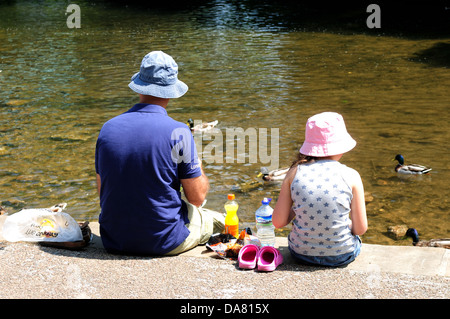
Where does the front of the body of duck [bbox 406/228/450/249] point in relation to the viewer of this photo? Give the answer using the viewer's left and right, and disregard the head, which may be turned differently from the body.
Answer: facing to the left of the viewer

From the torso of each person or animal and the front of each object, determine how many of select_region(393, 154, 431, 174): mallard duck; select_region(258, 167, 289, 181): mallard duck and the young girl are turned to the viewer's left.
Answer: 2

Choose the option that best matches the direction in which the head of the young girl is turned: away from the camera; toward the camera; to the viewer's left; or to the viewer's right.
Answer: away from the camera

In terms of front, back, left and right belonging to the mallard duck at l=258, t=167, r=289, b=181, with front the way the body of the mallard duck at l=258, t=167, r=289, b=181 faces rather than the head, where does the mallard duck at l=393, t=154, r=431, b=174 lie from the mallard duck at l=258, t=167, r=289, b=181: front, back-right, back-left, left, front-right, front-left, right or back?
back

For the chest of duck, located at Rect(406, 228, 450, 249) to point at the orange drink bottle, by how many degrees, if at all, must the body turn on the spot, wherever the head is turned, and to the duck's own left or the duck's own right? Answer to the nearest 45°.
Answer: approximately 45° to the duck's own left

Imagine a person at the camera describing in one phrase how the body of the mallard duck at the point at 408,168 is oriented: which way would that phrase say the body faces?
to the viewer's left

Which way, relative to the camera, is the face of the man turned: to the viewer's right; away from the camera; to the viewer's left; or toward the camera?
away from the camera

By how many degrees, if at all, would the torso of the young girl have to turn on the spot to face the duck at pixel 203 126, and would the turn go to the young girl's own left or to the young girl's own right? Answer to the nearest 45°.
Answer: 0° — they already face it

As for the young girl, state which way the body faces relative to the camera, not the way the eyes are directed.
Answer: away from the camera

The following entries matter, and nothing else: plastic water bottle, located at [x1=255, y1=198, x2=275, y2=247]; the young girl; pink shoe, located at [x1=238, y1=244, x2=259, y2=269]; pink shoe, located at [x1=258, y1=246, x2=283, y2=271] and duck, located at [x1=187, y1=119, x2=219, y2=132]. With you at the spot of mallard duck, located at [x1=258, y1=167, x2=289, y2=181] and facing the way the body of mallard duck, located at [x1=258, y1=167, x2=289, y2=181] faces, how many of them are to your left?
4

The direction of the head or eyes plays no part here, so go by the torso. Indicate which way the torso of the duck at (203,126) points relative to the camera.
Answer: to the viewer's left

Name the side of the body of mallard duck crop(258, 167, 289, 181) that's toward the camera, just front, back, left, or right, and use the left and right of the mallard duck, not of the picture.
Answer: left

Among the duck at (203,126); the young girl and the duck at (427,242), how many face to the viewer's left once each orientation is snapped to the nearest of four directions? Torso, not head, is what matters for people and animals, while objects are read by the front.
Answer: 2
